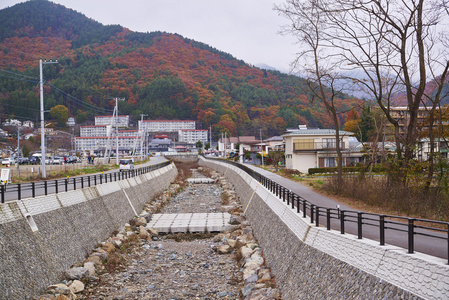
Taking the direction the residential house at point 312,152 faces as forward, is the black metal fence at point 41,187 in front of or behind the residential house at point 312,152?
in front

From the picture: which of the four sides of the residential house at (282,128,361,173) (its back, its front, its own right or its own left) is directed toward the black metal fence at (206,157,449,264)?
front
